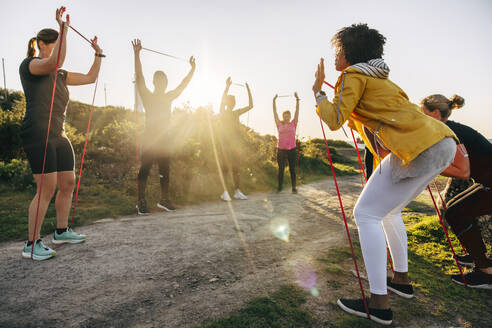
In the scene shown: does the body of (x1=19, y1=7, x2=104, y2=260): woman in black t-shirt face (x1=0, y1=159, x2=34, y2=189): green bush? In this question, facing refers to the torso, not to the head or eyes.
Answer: no

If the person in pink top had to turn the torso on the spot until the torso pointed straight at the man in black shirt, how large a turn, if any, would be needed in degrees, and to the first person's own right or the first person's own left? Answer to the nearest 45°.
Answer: approximately 45° to the first person's own right

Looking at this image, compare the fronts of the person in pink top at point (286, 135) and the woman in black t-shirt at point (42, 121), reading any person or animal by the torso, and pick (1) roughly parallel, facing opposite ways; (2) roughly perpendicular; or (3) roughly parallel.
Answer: roughly perpendicular

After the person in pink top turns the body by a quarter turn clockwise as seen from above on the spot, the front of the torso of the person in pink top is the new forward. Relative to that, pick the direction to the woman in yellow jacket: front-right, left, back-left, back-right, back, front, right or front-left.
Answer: left

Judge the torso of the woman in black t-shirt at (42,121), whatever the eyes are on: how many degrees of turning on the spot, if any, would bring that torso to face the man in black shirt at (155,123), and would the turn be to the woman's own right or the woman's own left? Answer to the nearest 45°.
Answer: approximately 90° to the woman's own left

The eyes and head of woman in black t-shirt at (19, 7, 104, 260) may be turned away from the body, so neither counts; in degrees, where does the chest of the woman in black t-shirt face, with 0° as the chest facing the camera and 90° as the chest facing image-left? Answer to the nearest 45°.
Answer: approximately 315°

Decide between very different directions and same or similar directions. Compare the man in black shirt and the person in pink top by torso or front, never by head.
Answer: same or similar directions

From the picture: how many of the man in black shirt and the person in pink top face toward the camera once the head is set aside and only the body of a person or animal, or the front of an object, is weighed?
2

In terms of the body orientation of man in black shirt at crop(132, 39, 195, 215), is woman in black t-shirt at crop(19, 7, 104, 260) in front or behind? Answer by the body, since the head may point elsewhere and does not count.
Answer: in front

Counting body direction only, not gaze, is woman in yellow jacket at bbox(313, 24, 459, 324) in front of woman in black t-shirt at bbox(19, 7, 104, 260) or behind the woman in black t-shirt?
in front

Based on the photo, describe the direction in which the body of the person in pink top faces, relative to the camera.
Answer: toward the camera

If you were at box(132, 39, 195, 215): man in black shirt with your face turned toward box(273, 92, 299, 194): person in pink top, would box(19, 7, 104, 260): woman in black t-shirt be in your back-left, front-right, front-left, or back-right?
back-right
